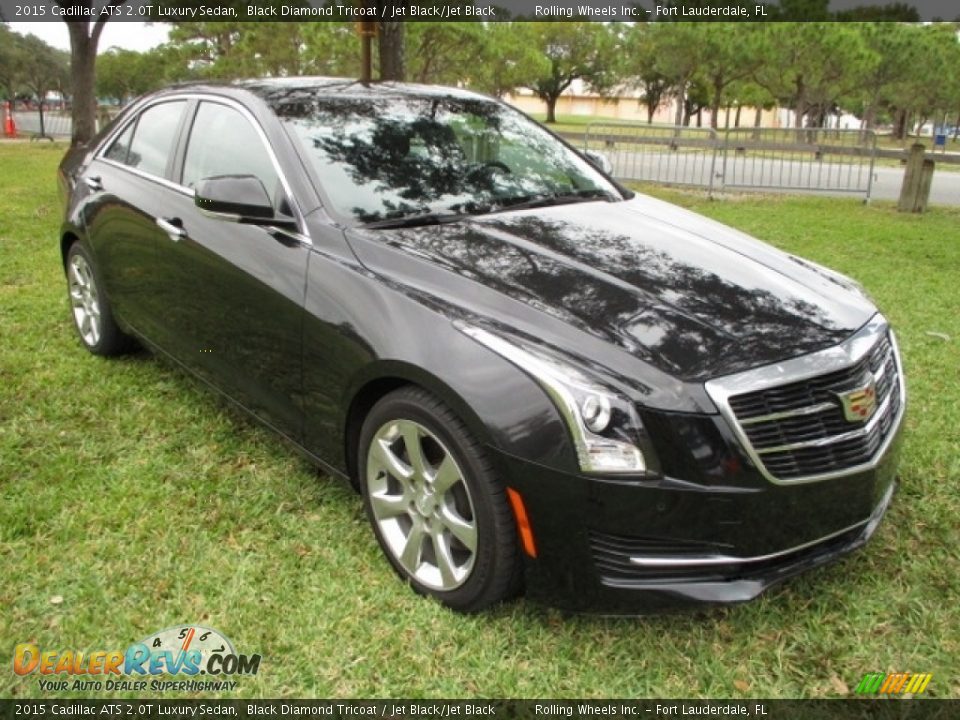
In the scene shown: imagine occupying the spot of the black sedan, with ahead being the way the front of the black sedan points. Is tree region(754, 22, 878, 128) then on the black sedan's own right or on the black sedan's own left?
on the black sedan's own left

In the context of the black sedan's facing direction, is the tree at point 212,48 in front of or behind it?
behind

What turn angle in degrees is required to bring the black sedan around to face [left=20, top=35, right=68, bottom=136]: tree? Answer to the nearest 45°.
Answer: approximately 180°

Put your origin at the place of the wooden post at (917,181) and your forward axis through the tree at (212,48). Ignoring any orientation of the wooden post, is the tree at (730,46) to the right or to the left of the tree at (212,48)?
right

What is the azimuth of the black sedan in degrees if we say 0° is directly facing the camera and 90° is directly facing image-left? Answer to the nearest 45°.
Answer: approximately 315°

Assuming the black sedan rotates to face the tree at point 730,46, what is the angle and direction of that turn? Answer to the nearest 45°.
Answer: approximately 135° to its left

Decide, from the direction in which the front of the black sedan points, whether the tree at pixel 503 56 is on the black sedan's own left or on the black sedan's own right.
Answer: on the black sedan's own left

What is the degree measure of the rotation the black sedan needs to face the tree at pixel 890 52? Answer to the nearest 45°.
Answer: approximately 90° to its left

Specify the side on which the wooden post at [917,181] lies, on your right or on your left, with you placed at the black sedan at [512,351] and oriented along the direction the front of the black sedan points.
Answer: on your left

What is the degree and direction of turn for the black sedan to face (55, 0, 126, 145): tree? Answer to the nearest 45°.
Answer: approximately 180°
